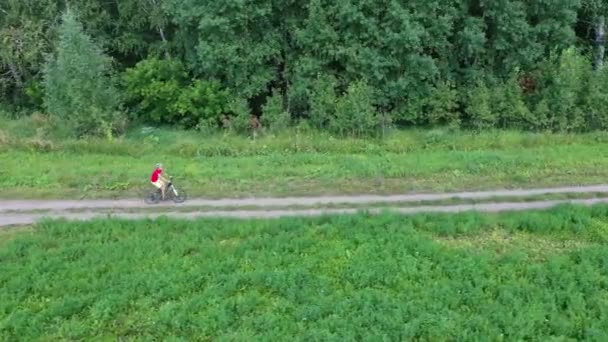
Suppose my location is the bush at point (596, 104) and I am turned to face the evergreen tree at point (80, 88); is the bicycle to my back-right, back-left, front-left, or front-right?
front-left

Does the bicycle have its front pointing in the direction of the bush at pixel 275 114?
no

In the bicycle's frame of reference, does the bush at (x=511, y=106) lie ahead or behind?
ahead

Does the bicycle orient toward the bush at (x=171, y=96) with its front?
no

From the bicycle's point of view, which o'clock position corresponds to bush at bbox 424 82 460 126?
The bush is roughly at 11 o'clock from the bicycle.

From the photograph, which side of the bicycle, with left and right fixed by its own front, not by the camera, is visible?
right

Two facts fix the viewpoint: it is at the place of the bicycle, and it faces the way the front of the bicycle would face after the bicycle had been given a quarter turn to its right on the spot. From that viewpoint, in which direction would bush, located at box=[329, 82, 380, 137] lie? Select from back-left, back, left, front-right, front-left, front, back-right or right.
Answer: back-left

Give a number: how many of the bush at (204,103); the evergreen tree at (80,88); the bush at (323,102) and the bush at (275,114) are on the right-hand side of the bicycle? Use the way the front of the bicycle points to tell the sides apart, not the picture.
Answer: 0

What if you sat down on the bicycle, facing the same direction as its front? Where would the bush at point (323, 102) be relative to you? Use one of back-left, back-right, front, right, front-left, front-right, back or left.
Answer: front-left

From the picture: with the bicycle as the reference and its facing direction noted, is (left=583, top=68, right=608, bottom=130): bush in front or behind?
in front

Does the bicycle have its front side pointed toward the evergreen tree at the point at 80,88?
no

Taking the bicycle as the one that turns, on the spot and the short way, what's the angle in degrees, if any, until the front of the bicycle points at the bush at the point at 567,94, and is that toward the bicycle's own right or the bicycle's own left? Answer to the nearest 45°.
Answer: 0° — it already faces it

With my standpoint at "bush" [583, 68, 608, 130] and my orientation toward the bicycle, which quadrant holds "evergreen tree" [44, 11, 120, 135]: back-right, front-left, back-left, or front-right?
front-right

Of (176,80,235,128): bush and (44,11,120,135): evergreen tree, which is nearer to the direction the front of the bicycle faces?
the bush

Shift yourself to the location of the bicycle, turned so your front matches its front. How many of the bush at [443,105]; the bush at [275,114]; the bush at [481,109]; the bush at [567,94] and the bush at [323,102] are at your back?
0

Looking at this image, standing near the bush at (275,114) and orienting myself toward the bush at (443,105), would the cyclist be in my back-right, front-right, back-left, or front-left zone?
back-right
